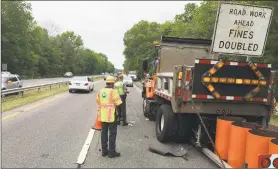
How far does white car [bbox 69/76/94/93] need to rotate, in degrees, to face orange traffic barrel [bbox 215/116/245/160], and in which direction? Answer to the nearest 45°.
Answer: approximately 180°

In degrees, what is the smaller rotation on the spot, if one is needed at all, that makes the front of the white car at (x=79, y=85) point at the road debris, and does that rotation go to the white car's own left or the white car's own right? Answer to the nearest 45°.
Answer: approximately 180°

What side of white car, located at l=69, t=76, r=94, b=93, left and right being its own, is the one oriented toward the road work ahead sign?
back

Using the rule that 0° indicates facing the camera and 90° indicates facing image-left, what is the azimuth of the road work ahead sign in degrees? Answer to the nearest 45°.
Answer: approximately 0°

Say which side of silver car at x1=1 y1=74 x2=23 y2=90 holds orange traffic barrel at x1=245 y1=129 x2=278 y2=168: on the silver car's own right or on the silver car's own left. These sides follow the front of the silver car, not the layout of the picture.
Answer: on the silver car's own left

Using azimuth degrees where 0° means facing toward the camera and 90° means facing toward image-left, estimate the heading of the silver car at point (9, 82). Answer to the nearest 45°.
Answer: approximately 45°

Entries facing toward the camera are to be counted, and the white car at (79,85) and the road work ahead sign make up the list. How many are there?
1

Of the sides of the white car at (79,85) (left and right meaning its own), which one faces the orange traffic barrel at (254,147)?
back

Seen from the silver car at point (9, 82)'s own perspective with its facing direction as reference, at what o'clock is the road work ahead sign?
The road work ahead sign is roughly at 10 o'clock from the silver car.

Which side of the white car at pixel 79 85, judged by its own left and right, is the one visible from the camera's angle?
back

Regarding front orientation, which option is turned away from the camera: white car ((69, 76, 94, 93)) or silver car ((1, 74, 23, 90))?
the white car
